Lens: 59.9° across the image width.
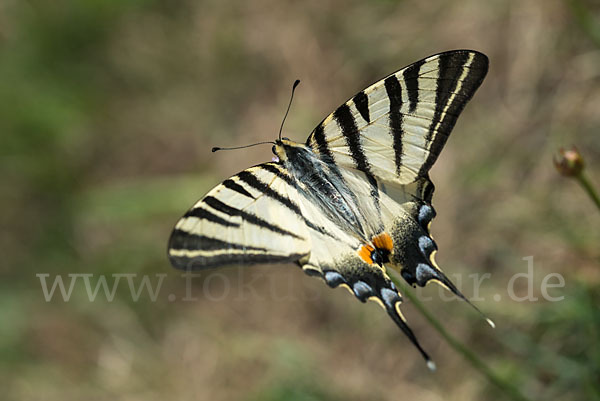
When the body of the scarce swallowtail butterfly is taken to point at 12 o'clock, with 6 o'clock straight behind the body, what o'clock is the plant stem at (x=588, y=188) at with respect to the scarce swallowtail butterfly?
The plant stem is roughly at 5 o'clock from the scarce swallowtail butterfly.

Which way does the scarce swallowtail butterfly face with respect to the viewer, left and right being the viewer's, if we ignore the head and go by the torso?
facing away from the viewer and to the left of the viewer
